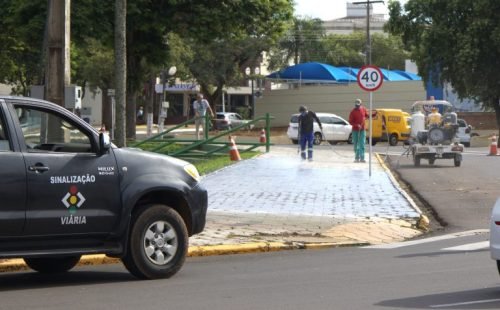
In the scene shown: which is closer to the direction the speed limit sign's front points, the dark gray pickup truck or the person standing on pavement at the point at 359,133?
the dark gray pickup truck

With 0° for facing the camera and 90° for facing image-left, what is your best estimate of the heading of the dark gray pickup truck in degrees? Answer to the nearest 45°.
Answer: approximately 270°

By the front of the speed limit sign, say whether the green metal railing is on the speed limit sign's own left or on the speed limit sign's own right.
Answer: on the speed limit sign's own right

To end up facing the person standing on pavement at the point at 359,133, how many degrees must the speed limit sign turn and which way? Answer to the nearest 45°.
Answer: approximately 180°

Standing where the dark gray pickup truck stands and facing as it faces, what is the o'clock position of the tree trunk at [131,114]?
The tree trunk is roughly at 9 o'clock from the dark gray pickup truck.

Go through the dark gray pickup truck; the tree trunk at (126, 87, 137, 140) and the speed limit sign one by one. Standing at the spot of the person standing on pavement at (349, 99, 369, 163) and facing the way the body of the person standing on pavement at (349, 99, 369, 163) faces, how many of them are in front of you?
2

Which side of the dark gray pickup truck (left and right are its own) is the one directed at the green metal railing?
left

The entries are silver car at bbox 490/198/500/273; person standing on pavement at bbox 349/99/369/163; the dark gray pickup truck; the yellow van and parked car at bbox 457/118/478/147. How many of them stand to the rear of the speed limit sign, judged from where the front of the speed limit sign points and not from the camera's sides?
3

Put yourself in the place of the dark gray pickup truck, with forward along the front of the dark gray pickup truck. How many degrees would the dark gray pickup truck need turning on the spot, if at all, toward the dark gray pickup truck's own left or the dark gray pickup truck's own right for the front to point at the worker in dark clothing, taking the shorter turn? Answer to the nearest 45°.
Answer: approximately 90° to the dark gray pickup truck's own left

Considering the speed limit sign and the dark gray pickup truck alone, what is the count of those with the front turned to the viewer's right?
1

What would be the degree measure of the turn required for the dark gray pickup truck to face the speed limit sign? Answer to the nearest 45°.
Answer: approximately 45° to its left
